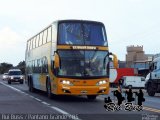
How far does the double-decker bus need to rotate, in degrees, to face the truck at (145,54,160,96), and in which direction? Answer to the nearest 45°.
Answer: approximately 135° to its left

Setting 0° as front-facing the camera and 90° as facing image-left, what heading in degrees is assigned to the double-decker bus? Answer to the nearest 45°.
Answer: approximately 0°
